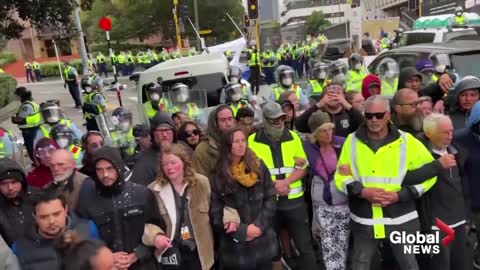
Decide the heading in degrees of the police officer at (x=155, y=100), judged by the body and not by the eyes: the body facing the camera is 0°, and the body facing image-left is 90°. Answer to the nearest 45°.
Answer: approximately 0°

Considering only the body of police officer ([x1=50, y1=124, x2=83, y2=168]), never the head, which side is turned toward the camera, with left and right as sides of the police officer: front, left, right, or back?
front

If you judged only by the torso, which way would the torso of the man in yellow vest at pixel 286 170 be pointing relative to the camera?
toward the camera

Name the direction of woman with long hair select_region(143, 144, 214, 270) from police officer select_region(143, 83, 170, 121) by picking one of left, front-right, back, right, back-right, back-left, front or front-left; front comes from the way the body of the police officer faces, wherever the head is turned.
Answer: front

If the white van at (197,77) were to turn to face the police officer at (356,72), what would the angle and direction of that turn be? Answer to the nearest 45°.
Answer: approximately 90° to its right

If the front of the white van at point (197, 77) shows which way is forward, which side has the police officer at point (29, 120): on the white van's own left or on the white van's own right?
on the white van's own left

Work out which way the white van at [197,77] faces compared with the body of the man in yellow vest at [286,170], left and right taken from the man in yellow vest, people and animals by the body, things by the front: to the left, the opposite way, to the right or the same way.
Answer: the opposite way

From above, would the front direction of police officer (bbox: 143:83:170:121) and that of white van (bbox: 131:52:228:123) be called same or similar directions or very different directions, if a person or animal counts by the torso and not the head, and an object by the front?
very different directions

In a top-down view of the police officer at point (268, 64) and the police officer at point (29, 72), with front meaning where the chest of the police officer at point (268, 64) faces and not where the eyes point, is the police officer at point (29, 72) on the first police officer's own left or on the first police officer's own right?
on the first police officer's own right

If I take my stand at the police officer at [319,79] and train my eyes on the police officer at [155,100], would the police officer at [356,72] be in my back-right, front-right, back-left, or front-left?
back-right

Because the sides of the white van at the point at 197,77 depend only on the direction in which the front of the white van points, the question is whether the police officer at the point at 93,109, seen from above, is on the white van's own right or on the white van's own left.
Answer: on the white van's own left

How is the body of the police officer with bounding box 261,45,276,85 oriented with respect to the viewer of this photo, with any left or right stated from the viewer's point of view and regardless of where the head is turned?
facing the viewer

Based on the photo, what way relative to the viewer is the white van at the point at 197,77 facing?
away from the camera

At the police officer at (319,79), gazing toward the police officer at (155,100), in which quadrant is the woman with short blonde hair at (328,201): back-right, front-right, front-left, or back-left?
front-left
